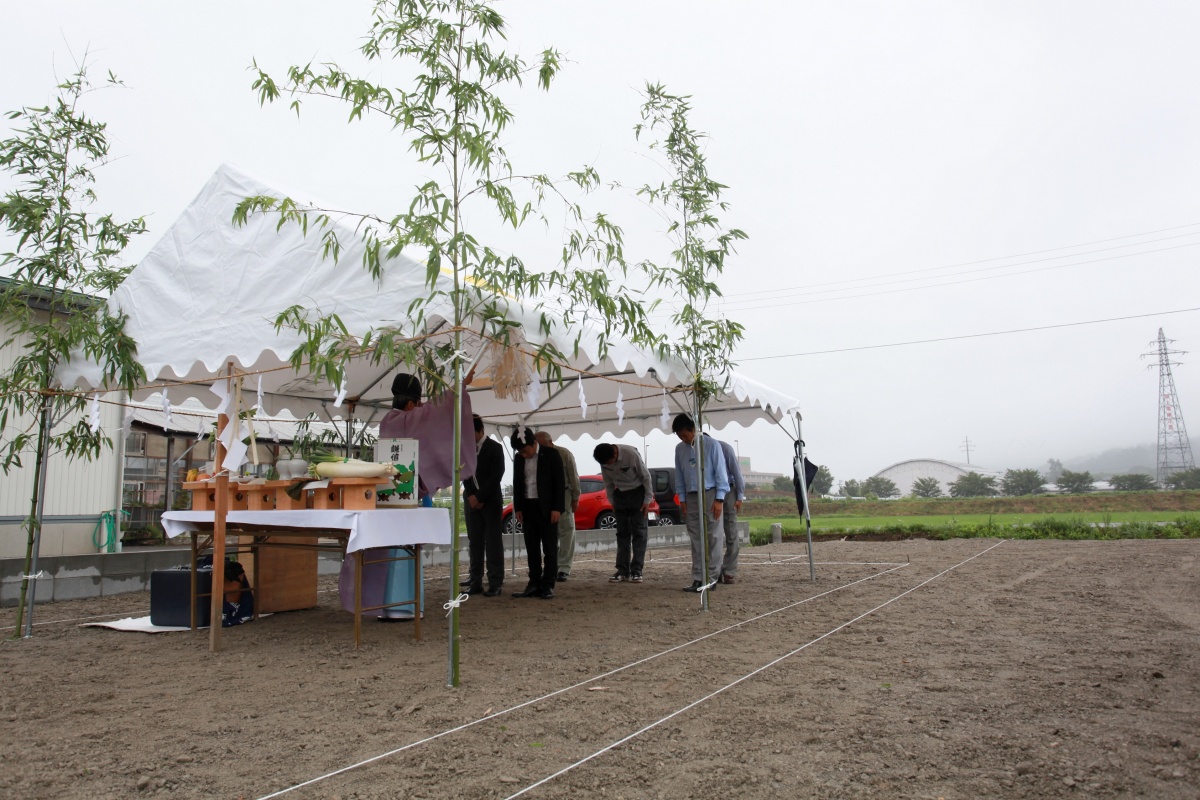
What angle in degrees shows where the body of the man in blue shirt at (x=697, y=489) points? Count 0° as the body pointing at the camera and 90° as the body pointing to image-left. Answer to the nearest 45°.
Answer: approximately 45°

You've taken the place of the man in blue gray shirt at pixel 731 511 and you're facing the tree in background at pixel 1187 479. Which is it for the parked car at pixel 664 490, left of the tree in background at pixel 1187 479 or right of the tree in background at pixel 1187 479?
left

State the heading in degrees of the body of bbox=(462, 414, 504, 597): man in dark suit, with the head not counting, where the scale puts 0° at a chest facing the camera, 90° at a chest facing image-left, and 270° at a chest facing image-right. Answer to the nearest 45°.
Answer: approximately 45°

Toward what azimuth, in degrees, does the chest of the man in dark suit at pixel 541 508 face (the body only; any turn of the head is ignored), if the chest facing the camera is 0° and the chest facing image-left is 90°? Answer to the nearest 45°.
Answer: approximately 45°

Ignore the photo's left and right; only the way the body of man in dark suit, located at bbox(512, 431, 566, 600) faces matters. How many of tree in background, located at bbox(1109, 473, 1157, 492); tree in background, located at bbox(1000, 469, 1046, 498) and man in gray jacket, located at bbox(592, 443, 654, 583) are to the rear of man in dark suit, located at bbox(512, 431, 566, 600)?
3

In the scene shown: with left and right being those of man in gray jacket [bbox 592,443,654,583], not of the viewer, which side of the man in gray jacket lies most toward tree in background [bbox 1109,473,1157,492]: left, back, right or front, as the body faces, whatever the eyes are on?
back

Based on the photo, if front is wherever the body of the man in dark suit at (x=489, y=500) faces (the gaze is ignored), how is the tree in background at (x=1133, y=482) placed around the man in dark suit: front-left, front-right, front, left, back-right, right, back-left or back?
back
